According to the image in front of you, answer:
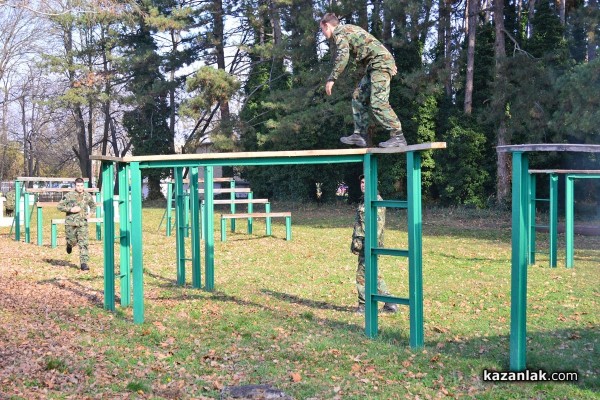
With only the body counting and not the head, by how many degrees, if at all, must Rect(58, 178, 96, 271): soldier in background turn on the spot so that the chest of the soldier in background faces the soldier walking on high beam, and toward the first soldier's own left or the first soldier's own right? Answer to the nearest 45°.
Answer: approximately 45° to the first soldier's own left

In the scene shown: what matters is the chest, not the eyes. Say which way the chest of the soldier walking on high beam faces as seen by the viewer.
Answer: to the viewer's left

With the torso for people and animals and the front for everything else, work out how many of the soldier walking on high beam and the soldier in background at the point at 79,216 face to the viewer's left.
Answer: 1

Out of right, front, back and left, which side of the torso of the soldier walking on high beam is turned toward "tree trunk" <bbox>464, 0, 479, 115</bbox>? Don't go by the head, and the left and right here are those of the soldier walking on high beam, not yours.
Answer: right

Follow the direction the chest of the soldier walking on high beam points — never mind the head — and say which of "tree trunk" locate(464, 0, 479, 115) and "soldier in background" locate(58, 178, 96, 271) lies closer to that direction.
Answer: the soldier in background

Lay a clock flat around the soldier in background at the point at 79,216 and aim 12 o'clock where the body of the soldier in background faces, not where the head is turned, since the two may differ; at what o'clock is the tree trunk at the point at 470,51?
The tree trunk is roughly at 8 o'clock from the soldier in background.

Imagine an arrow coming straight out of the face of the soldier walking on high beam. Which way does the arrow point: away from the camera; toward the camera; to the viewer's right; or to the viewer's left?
to the viewer's left
